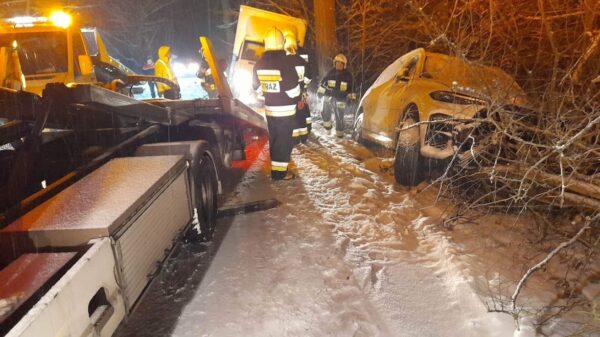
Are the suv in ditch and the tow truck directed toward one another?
no

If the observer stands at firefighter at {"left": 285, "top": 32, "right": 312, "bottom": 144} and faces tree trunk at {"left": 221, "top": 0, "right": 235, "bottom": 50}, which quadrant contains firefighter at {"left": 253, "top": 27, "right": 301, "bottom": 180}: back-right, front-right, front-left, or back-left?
back-left

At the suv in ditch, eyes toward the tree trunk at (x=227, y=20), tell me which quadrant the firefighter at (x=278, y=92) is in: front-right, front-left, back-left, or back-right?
front-left

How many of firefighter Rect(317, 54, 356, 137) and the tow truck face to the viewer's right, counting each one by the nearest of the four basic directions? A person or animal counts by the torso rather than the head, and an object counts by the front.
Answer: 0

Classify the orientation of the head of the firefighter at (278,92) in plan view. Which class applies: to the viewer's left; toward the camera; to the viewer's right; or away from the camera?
away from the camera

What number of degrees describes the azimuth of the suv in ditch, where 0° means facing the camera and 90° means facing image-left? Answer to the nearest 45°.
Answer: approximately 315°

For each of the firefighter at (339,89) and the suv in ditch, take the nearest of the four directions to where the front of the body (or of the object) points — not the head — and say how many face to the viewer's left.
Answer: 0

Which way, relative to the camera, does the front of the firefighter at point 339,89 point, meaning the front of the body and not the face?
toward the camera

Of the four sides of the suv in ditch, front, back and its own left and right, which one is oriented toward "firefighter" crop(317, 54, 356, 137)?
back
